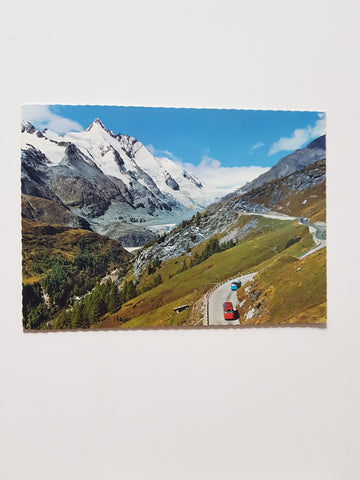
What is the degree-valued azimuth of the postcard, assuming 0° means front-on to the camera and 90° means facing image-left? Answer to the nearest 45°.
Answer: approximately 0°
